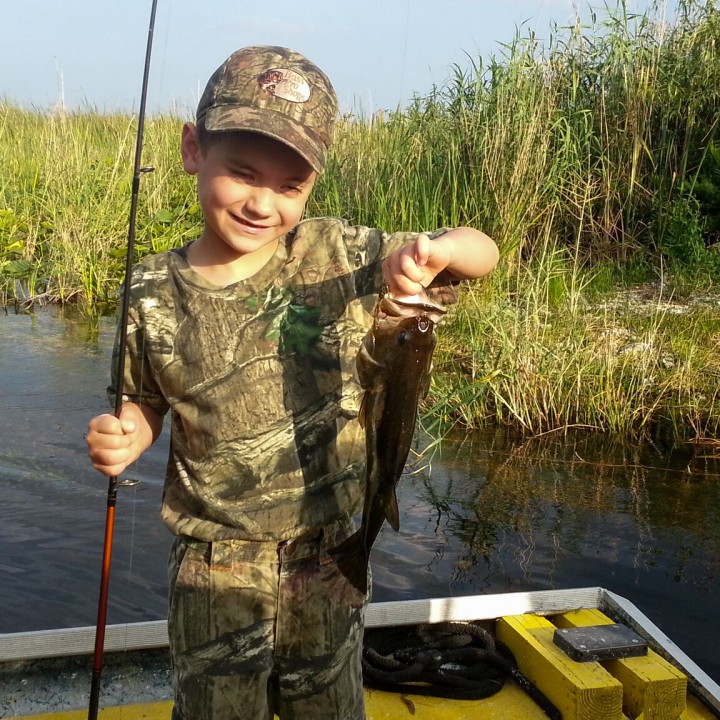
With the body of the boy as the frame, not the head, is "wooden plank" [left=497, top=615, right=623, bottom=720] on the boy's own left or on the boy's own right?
on the boy's own left

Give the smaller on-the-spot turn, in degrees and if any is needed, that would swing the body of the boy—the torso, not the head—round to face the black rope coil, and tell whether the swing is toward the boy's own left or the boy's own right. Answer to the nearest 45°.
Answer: approximately 135° to the boy's own left

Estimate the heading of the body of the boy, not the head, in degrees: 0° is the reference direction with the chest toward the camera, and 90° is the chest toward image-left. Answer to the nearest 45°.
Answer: approximately 0°

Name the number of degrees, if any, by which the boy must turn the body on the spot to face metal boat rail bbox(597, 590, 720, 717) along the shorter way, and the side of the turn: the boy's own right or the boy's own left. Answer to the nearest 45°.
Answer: approximately 135° to the boy's own left
